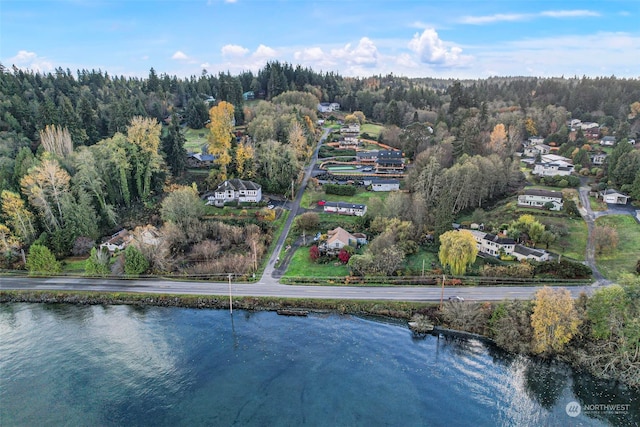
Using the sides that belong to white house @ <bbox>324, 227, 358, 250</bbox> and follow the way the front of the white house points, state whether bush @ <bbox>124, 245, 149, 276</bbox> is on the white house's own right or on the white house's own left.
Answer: on the white house's own right

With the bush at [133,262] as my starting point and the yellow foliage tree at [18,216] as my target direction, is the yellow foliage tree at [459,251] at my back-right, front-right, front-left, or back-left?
back-right

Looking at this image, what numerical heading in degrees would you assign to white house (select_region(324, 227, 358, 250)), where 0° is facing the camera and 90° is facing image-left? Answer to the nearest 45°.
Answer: approximately 0°

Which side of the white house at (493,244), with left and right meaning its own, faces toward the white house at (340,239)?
right

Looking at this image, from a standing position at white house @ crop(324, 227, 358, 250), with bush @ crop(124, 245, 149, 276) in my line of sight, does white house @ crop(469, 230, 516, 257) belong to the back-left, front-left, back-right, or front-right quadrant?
back-left

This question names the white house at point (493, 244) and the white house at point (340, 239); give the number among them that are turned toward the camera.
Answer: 2

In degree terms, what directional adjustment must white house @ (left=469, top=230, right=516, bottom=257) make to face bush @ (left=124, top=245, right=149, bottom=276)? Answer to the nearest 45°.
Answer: approximately 45° to its right

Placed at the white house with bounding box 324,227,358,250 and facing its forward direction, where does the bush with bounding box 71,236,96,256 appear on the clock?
The bush is roughly at 3 o'clock from the white house.
